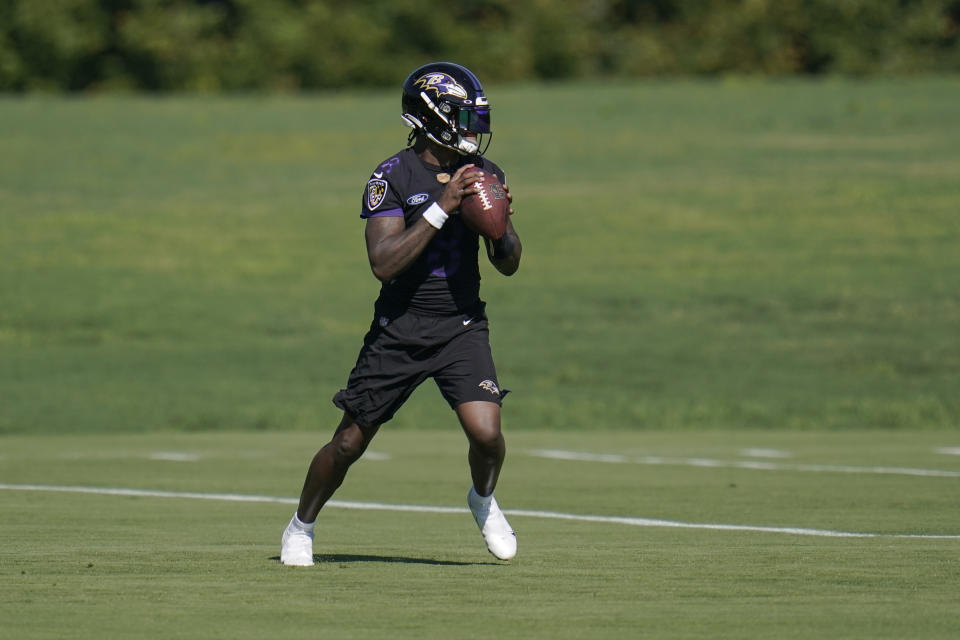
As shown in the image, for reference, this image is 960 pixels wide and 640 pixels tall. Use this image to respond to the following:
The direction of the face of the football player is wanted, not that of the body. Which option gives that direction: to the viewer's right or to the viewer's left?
to the viewer's right

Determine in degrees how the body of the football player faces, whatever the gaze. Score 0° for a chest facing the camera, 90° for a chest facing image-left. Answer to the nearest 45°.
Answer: approximately 315°
